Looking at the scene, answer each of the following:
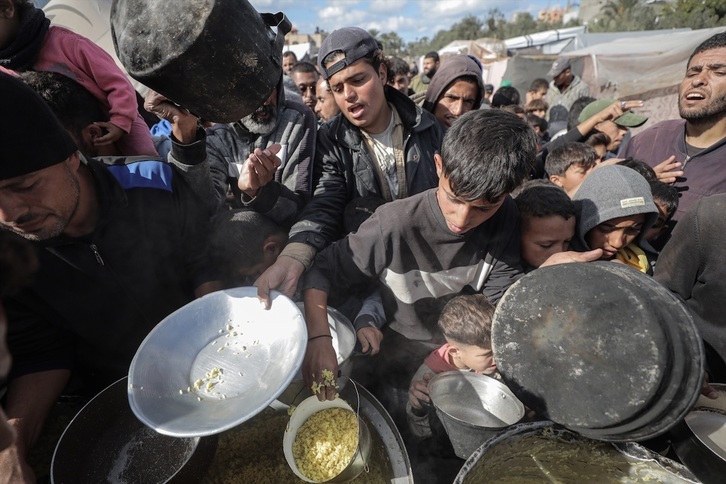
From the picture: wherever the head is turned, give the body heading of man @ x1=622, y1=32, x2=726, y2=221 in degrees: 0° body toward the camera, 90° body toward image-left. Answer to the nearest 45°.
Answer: approximately 45°

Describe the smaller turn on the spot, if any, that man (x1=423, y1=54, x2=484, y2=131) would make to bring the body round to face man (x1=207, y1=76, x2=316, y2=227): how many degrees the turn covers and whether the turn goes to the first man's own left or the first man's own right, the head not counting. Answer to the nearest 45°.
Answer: approximately 45° to the first man's own right

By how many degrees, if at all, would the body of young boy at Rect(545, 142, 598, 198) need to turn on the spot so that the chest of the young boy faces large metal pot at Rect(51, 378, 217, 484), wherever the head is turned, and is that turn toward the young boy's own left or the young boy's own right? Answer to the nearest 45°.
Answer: approximately 90° to the young boy's own right

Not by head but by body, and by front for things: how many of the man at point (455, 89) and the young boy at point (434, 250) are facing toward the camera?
2

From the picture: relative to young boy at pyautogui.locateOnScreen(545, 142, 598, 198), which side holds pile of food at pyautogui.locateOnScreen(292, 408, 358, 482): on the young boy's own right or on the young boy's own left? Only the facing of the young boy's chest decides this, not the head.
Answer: on the young boy's own right

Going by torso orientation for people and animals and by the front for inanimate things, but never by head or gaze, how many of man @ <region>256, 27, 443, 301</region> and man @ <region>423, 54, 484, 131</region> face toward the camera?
2

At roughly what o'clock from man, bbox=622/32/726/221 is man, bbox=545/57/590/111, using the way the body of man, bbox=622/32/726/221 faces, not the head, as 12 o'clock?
man, bbox=545/57/590/111 is roughly at 4 o'clock from man, bbox=622/32/726/221.
